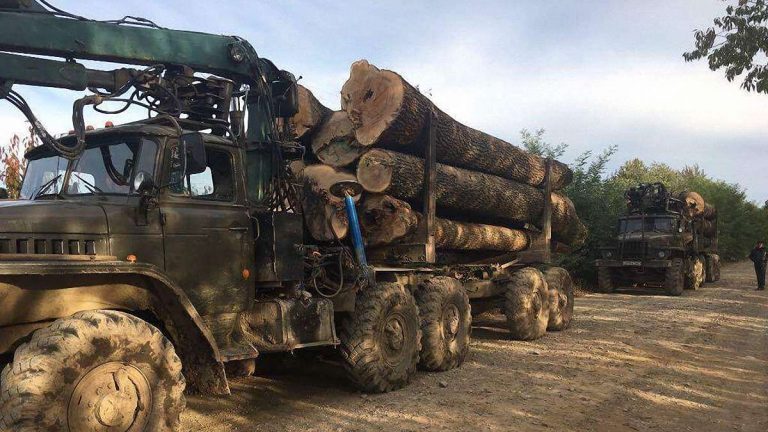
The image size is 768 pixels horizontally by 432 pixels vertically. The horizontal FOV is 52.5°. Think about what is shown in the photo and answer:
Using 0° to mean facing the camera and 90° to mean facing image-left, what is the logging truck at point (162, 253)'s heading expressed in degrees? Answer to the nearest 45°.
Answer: approximately 45°

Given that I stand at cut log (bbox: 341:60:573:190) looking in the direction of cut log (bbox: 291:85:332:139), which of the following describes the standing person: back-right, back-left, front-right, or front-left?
back-right

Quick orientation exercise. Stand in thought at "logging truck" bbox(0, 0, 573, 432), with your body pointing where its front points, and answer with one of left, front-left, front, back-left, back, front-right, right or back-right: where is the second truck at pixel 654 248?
back

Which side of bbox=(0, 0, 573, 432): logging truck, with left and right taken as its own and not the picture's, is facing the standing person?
back
